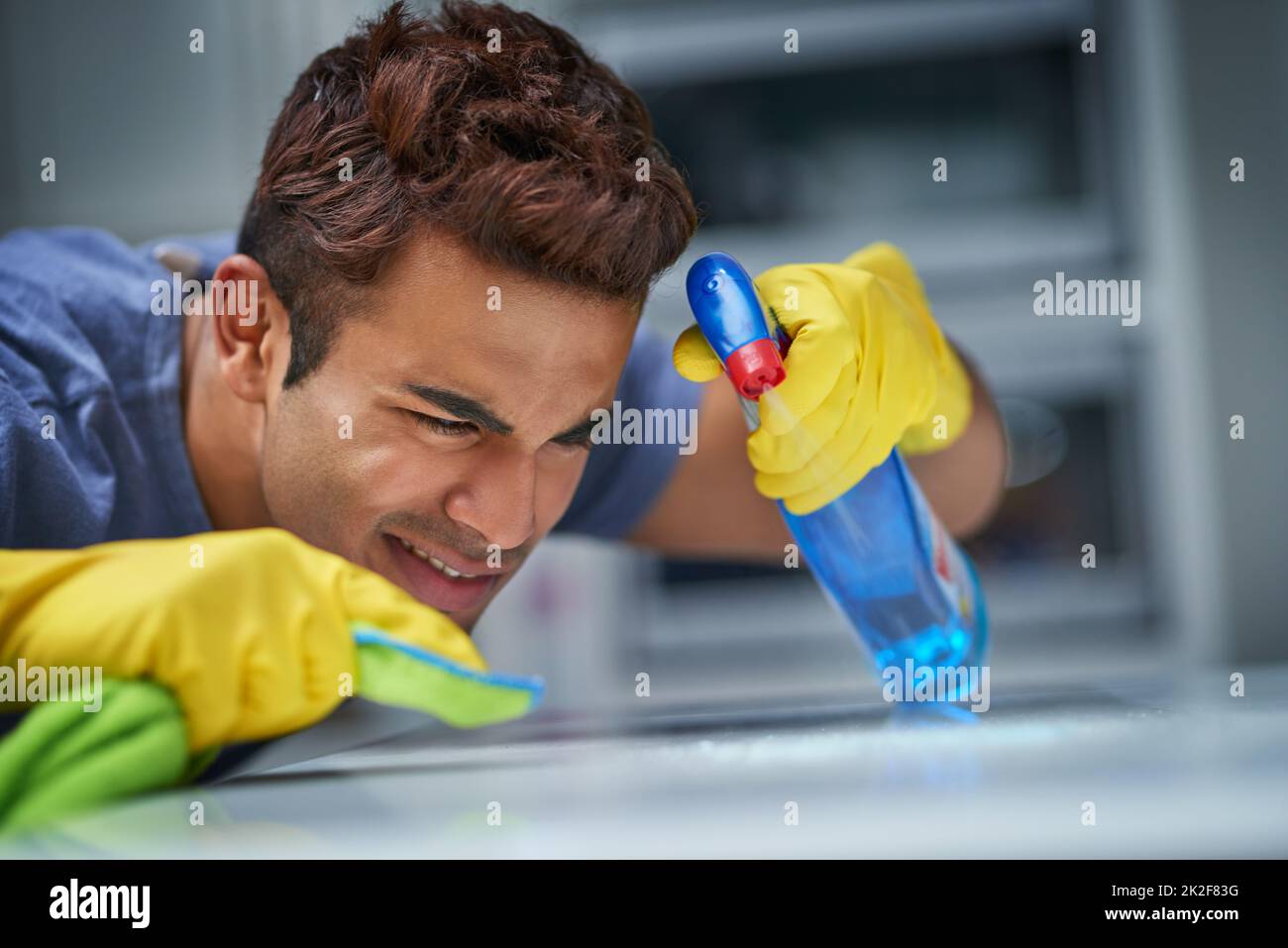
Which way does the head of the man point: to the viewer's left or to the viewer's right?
to the viewer's right
